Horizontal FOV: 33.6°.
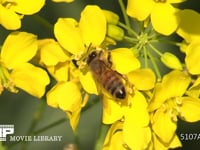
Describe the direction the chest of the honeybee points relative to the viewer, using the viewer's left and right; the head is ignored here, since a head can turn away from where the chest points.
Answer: facing away from the viewer and to the left of the viewer

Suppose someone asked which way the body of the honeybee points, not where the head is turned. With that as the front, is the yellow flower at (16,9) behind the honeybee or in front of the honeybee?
in front
